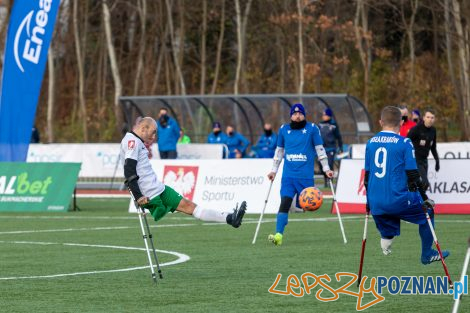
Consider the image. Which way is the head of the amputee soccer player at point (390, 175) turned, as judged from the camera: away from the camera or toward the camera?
away from the camera

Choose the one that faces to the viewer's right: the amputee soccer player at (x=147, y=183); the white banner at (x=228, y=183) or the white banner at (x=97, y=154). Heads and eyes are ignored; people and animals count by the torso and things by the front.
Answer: the amputee soccer player

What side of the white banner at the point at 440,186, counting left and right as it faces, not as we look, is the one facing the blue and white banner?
right

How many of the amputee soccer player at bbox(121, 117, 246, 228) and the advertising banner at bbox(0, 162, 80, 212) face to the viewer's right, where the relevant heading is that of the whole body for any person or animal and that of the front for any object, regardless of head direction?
1

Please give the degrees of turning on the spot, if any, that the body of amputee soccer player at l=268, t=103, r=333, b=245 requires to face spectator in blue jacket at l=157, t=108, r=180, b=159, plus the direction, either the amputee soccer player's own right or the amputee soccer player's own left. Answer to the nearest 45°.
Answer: approximately 180°

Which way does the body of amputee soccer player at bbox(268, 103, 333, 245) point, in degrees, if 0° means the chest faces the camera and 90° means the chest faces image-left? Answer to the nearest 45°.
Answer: approximately 0°
